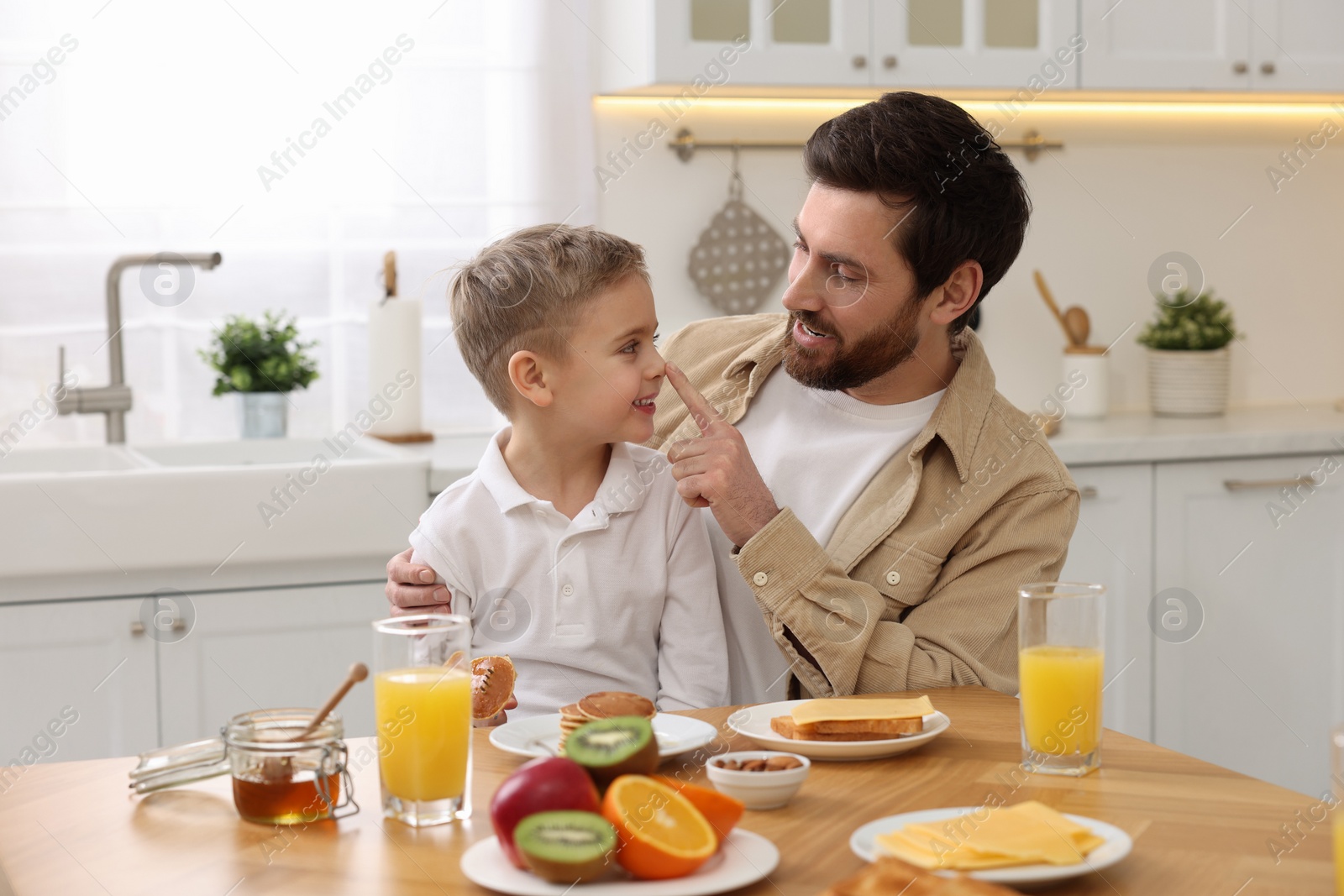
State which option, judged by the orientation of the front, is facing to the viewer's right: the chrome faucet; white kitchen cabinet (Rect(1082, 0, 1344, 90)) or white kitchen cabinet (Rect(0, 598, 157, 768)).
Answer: the chrome faucet

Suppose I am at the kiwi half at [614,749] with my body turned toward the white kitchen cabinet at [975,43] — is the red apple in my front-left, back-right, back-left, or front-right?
back-left

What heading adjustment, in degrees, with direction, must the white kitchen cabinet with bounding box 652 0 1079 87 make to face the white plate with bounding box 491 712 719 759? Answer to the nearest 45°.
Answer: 0° — it already faces it

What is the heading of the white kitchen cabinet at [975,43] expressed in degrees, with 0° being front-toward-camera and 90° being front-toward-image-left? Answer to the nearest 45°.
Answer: approximately 0°

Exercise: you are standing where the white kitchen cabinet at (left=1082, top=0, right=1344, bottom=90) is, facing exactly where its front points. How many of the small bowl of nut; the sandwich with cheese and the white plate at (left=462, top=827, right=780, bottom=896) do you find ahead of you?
3

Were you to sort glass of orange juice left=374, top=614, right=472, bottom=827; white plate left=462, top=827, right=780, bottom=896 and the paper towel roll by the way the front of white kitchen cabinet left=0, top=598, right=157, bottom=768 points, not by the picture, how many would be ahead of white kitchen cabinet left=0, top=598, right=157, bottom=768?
2
